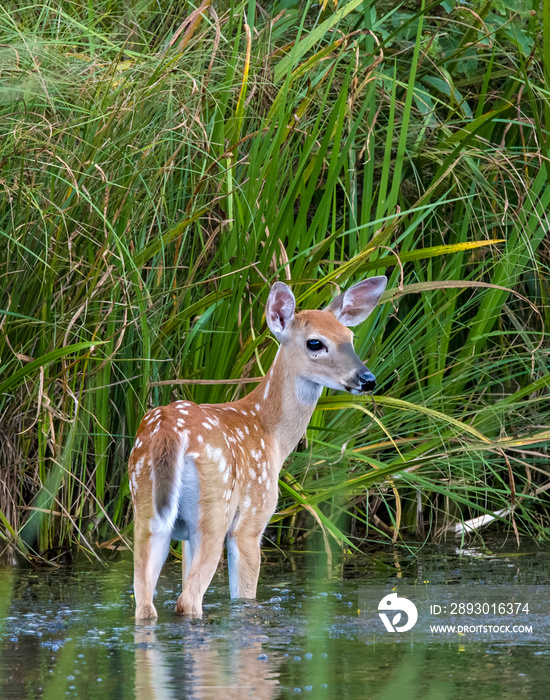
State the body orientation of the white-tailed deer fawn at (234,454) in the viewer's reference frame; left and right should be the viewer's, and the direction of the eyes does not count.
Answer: facing away from the viewer and to the right of the viewer
